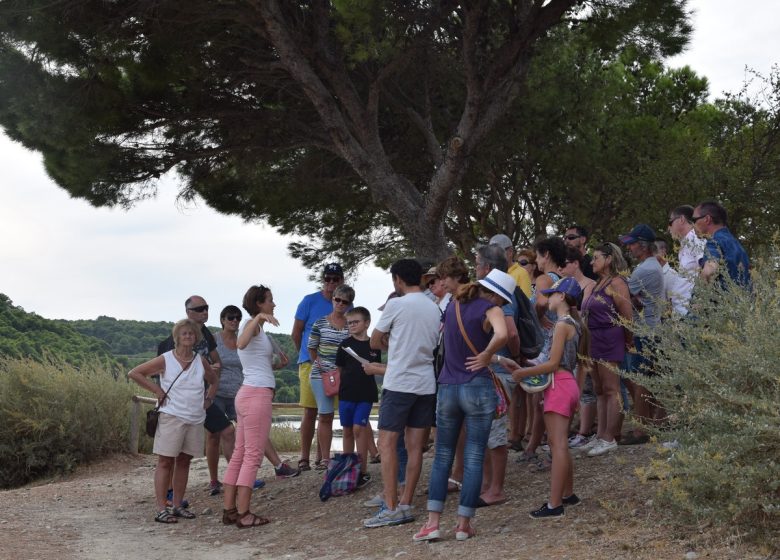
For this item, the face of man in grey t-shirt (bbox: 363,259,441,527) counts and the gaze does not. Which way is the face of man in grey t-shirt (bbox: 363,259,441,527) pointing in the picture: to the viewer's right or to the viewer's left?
to the viewer's left

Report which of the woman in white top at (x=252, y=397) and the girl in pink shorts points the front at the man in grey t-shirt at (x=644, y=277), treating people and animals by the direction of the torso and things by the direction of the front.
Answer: the woman in white top

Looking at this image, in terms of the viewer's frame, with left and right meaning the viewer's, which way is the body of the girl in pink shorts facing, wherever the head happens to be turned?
facing to the left of the viewer

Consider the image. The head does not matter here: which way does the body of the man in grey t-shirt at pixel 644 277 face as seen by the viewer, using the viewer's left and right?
facing to the left of the viewer

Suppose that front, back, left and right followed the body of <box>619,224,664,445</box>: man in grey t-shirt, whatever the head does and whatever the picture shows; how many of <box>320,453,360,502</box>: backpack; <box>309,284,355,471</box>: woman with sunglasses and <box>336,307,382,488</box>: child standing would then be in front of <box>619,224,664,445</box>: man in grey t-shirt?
3

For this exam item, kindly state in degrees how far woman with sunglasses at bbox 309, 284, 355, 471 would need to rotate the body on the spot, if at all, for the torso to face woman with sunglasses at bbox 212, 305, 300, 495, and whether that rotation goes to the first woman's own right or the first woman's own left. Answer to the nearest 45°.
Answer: approximately 135° to the first woman's own right

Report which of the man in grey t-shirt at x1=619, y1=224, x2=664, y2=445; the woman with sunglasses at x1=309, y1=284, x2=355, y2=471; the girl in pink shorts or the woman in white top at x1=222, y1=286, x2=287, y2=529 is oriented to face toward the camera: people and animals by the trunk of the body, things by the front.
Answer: the woman with sunglasses

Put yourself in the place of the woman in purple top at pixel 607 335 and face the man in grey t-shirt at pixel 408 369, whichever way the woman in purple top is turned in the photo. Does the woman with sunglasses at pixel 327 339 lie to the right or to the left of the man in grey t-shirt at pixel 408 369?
right

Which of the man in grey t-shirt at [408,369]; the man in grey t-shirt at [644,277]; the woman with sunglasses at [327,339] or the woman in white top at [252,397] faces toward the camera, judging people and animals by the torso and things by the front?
the woman with sunglasses
